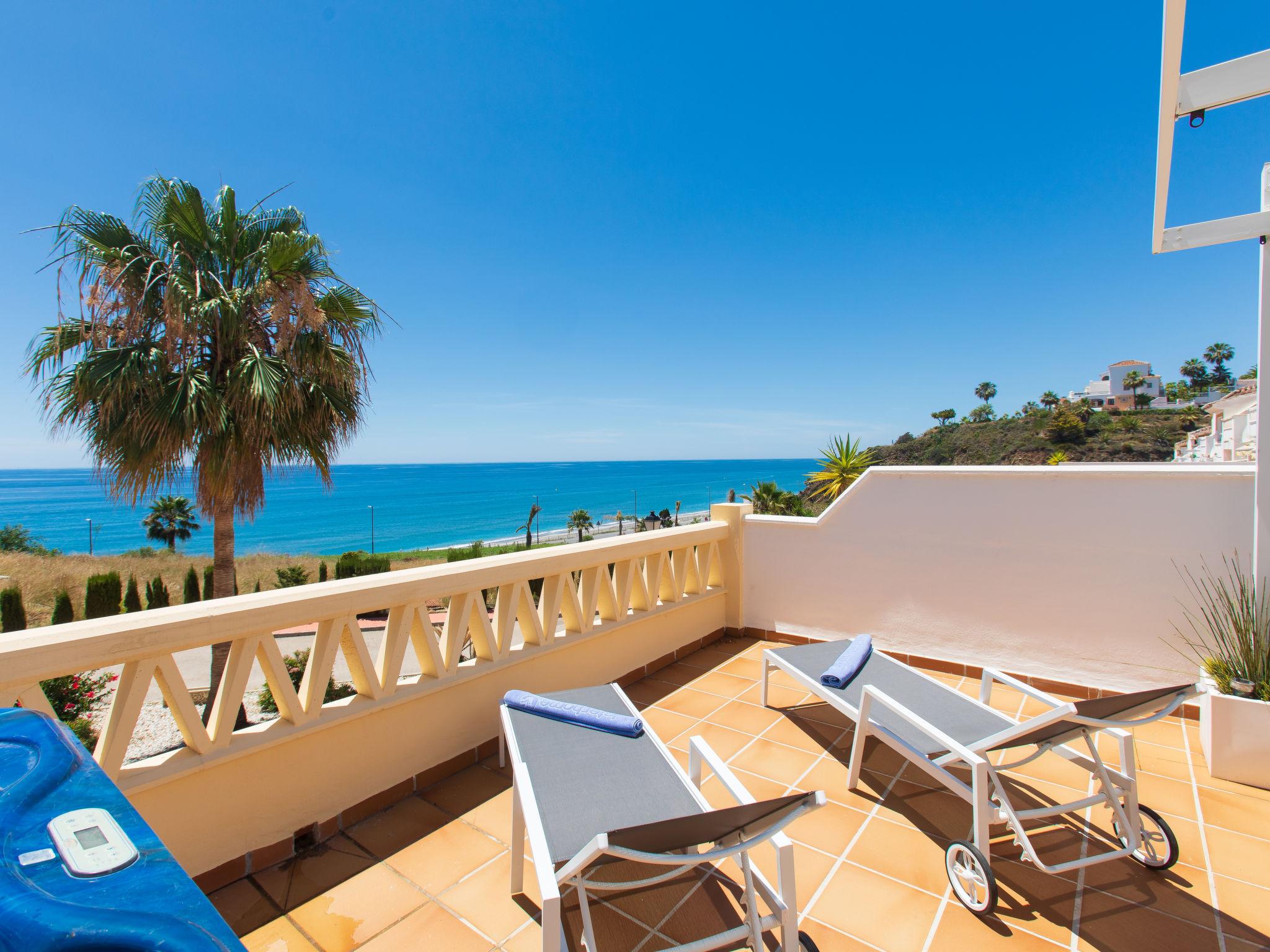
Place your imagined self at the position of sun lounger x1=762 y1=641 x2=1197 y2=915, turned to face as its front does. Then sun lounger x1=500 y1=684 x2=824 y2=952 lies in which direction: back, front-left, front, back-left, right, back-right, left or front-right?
left

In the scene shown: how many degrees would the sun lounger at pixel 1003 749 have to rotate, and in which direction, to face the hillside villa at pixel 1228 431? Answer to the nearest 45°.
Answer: approximately 45° to its right

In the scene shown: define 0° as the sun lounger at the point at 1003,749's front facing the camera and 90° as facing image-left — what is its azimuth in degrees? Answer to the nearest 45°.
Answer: approximately 135°

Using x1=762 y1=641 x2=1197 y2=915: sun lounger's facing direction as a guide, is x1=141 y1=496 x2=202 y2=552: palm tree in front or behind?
in front

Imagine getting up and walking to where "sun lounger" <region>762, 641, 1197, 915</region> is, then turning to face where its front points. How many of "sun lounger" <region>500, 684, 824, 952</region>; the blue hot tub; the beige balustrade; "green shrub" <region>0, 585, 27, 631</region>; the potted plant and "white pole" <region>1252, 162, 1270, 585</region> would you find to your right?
2

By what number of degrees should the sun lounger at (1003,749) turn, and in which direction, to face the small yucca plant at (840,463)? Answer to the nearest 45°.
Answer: approximately 45° to its right

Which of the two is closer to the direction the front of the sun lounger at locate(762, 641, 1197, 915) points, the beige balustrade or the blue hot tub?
the beige balustrade

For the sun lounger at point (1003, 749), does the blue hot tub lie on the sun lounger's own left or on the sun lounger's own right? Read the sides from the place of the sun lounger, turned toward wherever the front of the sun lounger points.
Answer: on the sun lounger's own left

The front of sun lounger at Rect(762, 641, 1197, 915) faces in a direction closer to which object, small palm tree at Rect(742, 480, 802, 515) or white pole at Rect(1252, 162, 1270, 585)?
the small palm tree

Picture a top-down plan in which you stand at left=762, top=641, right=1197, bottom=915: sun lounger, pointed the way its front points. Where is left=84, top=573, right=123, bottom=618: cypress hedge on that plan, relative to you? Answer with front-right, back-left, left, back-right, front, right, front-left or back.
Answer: front-left

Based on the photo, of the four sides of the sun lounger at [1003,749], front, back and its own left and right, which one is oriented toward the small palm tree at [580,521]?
front

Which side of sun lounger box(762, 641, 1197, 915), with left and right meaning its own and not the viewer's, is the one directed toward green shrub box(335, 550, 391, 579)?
front

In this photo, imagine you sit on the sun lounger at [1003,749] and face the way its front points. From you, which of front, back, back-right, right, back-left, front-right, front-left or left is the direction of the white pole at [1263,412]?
right

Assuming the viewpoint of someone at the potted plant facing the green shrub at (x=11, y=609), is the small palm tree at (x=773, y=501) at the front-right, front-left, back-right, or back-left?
front-right

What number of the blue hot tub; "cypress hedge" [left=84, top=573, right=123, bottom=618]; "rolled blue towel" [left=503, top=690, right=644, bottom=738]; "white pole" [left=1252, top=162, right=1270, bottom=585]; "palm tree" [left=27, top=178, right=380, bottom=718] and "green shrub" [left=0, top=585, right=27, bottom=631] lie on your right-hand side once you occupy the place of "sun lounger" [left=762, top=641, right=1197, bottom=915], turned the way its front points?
1
